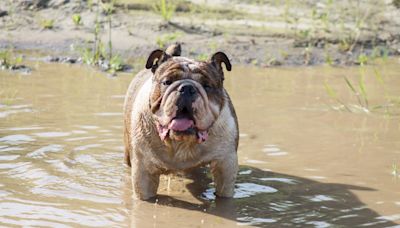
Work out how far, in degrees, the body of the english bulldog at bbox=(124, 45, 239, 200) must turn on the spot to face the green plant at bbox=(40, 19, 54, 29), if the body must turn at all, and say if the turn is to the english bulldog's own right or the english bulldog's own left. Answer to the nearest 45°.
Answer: approximately 180°

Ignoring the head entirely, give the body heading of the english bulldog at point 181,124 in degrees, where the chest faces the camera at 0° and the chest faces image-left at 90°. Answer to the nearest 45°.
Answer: approximately 0°

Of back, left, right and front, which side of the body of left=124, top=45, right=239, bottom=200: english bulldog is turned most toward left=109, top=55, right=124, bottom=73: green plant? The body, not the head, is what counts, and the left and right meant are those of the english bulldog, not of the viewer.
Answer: back

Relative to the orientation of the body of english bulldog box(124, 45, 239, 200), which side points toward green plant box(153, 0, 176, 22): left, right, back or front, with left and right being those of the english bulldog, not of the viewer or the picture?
back
